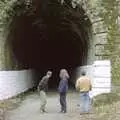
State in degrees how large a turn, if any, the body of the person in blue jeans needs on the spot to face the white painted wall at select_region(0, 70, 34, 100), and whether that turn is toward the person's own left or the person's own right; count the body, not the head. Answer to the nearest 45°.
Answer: approximately 45° to the person's own left

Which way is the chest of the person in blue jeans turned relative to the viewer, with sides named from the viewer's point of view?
facing away from the viewer
